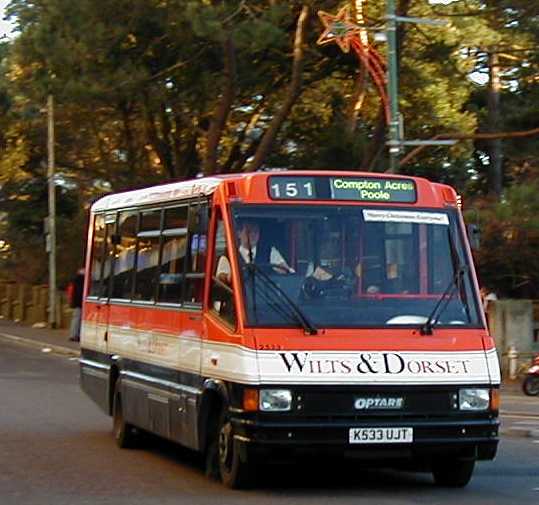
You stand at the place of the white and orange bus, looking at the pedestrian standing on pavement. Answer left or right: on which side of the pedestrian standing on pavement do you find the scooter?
right

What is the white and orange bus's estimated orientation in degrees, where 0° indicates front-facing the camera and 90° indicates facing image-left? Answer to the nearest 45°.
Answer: approximately 315°

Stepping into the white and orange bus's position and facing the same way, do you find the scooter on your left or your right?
on your left

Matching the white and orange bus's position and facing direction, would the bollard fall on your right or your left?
on your left

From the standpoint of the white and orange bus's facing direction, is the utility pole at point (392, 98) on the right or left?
on its left

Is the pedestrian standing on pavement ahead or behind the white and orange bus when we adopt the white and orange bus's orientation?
behind
